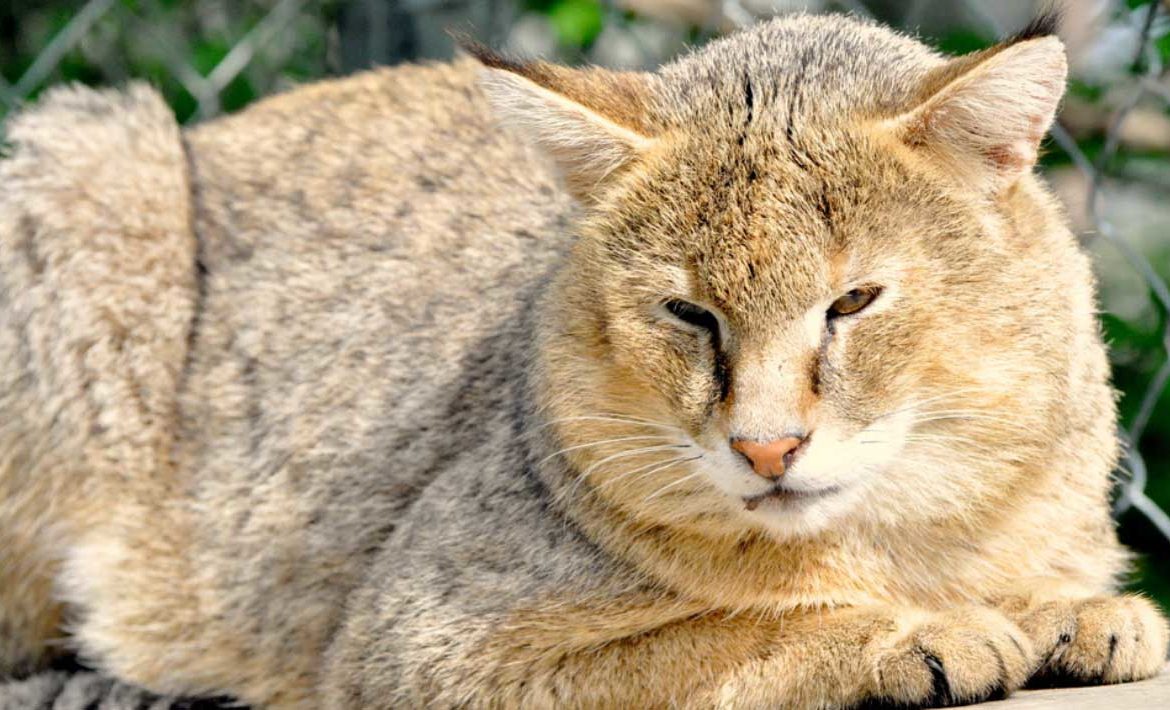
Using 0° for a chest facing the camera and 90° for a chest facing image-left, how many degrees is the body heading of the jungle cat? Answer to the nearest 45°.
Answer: approximately 315°

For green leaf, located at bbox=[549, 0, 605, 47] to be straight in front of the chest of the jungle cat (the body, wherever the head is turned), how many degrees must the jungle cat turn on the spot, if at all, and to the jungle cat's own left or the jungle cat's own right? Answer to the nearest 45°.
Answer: approximately 135° to the jungle cat's own left
